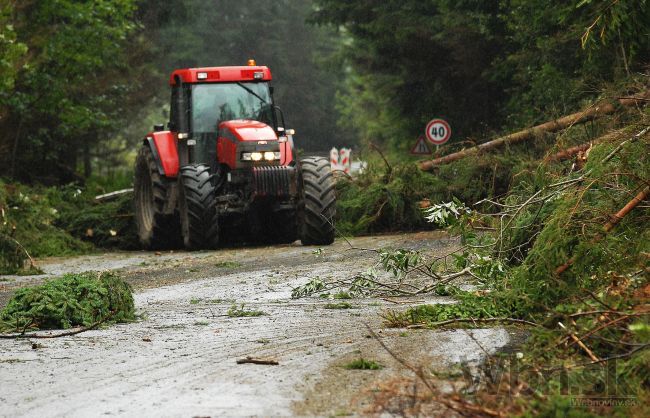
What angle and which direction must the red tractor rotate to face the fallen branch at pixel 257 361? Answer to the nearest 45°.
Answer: approximately 45° to its right

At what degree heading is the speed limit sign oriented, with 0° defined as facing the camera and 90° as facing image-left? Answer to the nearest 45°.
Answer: approximately 0°

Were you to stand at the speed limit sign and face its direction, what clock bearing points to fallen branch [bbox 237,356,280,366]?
The fallen branch is roughly at 12 o'clock from the speed limit sign.

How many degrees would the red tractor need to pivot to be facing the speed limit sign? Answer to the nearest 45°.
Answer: approximately 90° to its left
